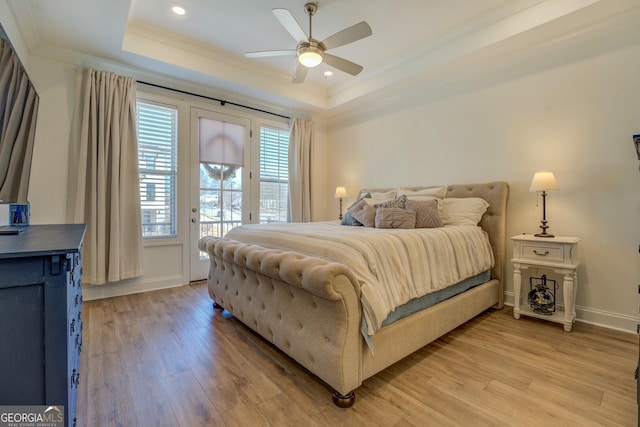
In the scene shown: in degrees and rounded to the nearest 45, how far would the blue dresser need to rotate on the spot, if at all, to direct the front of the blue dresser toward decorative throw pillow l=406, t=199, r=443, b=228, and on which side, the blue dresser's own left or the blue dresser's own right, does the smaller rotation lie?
0° — it already faces it

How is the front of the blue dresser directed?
to the viewer's right

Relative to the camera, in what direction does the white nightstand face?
facing the viewer and to the left of the viewer

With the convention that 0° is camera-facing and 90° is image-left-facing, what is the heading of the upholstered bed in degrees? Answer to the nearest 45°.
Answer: approximately 45°

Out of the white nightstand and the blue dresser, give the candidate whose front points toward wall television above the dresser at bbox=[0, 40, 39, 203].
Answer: the white nightstand

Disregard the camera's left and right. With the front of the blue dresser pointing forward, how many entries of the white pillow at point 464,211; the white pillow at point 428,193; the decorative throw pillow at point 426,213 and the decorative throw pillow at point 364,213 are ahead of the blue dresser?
4

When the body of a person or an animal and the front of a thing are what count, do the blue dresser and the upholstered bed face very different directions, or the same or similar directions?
very different directions

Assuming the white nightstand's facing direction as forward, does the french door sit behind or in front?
in front

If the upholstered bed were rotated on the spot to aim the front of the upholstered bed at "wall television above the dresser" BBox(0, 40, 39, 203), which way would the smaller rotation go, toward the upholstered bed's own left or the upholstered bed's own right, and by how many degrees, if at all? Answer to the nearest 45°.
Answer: approximately 45° to the upholstered bed's own right

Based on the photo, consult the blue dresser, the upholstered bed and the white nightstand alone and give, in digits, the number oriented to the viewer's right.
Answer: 1

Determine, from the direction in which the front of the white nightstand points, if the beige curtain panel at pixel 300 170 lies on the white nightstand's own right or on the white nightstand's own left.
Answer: on the white nightstand's own right

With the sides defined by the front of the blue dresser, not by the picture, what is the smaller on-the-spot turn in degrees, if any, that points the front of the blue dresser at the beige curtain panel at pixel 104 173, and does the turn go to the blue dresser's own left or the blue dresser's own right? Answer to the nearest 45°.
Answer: approximately 90° to the blue dresser's own left

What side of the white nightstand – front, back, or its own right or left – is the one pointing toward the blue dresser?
front

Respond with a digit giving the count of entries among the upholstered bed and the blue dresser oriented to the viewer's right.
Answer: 1
